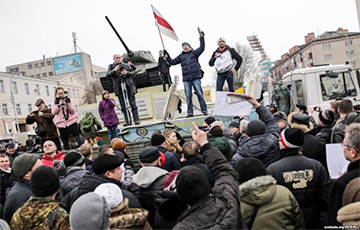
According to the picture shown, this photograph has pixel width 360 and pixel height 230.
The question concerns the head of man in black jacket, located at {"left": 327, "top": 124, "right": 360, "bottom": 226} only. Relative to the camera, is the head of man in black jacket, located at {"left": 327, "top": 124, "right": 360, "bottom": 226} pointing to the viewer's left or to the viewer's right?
to the viewer's left

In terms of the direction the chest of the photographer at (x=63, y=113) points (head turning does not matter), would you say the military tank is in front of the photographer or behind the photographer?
behind

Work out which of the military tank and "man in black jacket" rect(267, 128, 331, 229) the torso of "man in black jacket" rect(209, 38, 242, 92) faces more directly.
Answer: the man in black jacket

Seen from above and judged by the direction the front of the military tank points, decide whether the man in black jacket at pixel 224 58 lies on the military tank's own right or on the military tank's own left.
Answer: on the military tank's own left

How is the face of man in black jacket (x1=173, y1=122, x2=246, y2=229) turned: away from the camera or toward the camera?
away from the camera

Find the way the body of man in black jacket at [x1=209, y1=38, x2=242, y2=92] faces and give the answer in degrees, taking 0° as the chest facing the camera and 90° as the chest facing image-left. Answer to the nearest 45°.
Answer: approximately 0°

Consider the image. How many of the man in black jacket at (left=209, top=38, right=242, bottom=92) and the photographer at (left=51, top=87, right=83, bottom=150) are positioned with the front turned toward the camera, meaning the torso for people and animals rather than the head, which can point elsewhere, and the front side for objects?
2

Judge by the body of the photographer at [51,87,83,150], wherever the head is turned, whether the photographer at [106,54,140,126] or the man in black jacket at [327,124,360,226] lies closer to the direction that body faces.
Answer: the man in black jacket

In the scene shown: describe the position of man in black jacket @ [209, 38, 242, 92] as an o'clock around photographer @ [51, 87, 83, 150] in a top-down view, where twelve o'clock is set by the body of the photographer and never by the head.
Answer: The man in black jacket is roughly at 9 o'clock from the photographer.

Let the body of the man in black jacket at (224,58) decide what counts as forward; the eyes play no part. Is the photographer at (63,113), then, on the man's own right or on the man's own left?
on the man's own right
